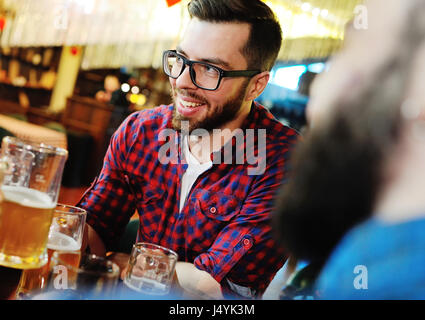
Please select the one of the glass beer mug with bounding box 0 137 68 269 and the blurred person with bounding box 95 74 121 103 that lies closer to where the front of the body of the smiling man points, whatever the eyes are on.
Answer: the glass beer mug

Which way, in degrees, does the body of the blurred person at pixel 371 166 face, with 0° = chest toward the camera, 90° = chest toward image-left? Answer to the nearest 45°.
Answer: approximately 90°

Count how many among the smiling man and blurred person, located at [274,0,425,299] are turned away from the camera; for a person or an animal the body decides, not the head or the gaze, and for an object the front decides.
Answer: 0

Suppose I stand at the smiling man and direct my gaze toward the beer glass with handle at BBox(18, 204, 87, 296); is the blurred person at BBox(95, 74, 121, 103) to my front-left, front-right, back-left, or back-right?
back-right

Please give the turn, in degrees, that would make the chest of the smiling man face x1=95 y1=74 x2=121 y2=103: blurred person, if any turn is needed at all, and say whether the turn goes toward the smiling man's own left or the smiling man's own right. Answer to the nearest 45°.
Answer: approximately 135° to the smiling man's own right

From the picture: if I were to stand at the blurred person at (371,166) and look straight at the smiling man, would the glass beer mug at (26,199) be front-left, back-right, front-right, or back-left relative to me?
front-left

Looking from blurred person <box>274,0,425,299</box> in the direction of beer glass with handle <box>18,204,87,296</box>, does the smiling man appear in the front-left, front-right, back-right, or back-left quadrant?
front-right

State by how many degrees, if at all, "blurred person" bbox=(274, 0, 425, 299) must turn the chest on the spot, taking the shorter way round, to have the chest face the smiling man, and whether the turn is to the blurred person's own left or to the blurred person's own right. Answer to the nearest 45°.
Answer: approximately 45° to the blurred person's own right
